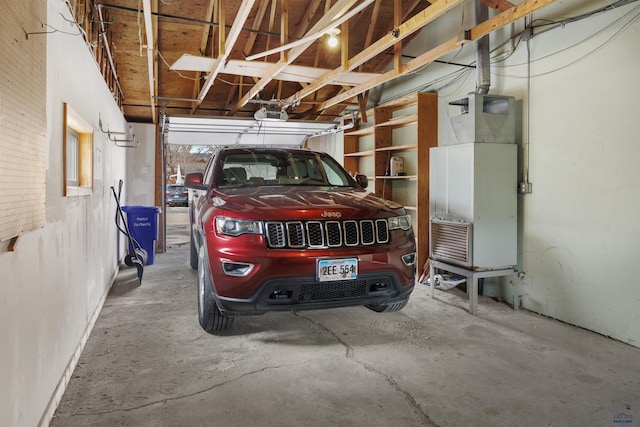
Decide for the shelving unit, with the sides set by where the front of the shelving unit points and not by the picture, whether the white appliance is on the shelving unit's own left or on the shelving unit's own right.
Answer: on the shelving unit's own left

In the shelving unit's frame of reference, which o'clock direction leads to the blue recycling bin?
The blue recycling bin is roughly at 1 o'clock from the shelving unit.

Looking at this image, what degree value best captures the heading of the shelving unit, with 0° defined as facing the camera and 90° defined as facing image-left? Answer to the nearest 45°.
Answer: approximately 45°
